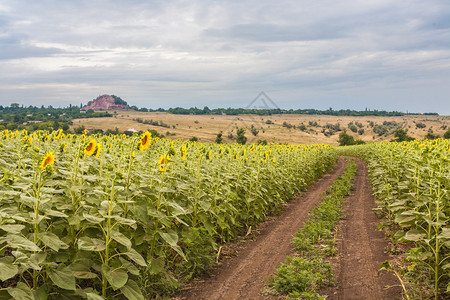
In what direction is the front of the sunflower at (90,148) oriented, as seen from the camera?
facing the viewer and to the left of the viewer
